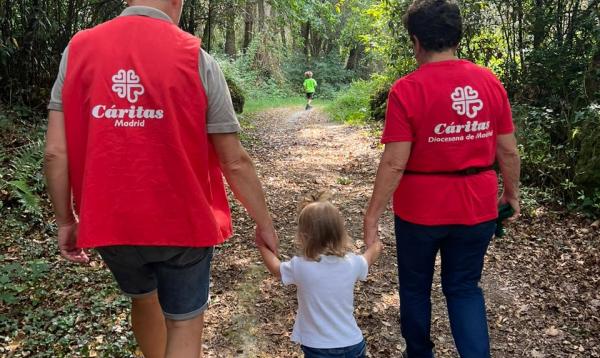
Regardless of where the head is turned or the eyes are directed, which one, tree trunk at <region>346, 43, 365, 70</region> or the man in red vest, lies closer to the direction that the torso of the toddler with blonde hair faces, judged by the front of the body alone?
the tree trunk

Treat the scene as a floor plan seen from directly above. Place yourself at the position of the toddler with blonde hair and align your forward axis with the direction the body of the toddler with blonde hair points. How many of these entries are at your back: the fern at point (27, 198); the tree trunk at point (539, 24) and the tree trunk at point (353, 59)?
0

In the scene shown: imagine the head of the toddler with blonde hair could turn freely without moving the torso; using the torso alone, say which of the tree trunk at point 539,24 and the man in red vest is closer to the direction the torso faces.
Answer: the tree trunk

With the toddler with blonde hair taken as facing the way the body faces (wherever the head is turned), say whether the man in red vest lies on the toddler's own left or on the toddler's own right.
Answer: on the toddler's own left

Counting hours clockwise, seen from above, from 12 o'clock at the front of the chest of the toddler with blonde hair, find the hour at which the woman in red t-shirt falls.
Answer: The woman in red t-shirt is roughly at 2 o'clock from the toddler with blonde hair.

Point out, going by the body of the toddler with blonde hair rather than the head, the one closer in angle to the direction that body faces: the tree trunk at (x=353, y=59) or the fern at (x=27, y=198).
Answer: the tree trunk

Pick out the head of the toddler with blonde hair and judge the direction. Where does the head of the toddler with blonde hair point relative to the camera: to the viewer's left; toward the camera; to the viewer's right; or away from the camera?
away from the camera

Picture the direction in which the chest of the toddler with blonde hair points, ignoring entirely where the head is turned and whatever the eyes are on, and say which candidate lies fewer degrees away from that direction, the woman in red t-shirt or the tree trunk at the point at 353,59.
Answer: the tree trunk

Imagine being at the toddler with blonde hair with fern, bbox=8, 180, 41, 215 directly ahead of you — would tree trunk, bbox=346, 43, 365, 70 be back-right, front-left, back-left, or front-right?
front-right

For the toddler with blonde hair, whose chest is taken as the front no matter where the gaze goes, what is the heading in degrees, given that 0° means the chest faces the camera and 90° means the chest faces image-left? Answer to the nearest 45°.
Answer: approximately 180°

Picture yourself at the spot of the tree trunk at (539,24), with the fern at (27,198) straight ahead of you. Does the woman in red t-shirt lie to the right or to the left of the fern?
left

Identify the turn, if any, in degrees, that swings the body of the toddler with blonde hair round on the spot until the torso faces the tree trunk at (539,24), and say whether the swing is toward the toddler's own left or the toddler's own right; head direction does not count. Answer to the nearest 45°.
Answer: approximately 45° to the toddler's own right

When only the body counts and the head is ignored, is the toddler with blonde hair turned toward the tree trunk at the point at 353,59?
yes

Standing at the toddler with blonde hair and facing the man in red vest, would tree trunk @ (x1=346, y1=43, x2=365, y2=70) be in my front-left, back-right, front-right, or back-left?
back-right

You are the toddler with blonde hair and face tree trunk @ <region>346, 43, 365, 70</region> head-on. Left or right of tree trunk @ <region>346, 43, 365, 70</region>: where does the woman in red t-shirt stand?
right

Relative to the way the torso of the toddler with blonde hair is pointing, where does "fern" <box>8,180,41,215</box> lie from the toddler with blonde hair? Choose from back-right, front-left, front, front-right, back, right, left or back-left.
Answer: front-left

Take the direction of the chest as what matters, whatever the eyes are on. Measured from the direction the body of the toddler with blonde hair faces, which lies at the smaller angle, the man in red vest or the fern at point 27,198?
the fern
